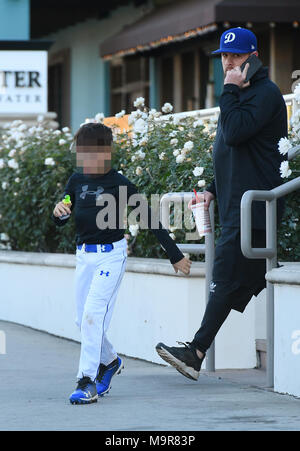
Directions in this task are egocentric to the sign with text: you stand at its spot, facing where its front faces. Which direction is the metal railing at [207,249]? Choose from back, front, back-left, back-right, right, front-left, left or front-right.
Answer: front

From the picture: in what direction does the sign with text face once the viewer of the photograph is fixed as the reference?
facing the viewer

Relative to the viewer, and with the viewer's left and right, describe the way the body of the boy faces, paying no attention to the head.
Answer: facing the viewer and to the left of the viewer

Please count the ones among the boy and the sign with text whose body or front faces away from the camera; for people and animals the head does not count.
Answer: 0

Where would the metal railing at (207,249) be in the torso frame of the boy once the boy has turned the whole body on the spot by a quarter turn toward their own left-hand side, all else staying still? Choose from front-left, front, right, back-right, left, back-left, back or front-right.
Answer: left

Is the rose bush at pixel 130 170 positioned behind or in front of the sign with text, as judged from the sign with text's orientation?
in front

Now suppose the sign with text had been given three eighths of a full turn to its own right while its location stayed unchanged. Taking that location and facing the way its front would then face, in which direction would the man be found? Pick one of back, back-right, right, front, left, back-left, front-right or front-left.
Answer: back-left

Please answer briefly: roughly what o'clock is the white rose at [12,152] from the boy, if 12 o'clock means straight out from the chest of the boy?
The white rose is roughly at 4 o'clock from the boy.

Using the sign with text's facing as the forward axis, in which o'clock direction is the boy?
The boy is roughly at 12 o'clock from the sign with text.

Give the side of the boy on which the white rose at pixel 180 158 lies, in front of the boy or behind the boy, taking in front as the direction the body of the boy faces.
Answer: behind

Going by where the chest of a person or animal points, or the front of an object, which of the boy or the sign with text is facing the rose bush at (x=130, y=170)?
the sign with text
